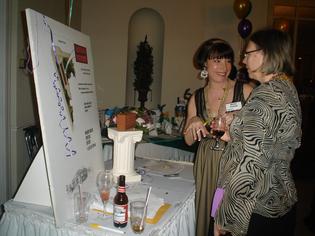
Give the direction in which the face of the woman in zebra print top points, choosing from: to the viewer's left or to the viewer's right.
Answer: to the viewer's left

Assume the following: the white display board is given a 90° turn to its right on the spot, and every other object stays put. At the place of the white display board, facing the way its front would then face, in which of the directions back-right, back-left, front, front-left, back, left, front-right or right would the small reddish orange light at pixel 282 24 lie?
back

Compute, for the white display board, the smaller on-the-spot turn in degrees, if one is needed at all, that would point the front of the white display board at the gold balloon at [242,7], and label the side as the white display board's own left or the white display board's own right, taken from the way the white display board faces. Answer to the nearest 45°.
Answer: approximately 90° to the white display board's own left

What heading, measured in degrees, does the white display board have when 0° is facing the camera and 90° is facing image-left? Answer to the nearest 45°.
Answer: approximately 315°

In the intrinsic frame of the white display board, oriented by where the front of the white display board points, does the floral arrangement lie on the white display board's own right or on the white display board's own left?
on the white display board's own left
